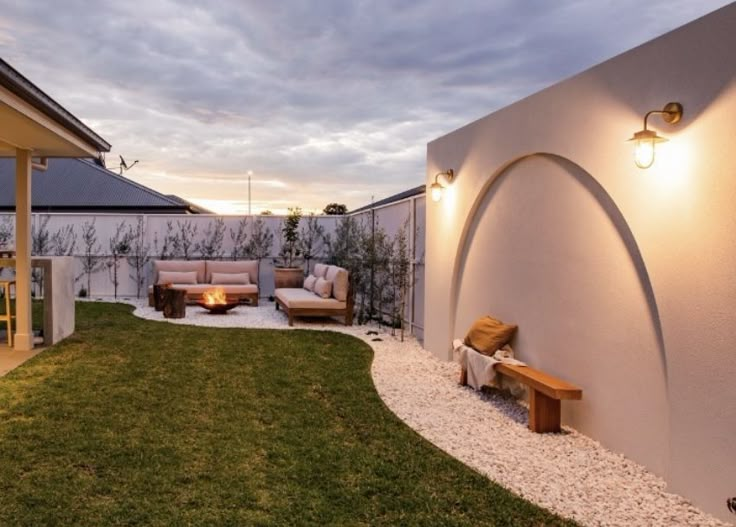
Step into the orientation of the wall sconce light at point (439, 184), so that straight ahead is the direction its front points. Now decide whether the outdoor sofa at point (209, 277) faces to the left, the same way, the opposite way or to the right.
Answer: to the left

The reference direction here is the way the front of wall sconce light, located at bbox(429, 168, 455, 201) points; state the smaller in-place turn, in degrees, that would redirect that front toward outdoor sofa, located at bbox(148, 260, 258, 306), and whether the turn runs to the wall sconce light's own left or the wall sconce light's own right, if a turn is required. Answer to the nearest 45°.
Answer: approximately 90° to the wall sconce light's own right

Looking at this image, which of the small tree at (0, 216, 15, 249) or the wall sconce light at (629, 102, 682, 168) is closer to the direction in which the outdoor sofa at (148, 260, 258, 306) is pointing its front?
the wall sconce light

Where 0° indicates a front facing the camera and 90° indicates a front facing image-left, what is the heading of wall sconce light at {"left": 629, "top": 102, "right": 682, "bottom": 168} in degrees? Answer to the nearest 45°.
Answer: approximately 45°

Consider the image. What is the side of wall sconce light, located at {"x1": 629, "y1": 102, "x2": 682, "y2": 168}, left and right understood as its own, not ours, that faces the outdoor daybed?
right

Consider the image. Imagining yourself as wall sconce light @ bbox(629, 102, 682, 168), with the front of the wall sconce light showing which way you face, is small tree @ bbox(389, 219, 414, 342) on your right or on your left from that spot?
on your right

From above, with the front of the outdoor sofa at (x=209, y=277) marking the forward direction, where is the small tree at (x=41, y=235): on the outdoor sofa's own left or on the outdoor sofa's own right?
on the outdoor sofa's own right

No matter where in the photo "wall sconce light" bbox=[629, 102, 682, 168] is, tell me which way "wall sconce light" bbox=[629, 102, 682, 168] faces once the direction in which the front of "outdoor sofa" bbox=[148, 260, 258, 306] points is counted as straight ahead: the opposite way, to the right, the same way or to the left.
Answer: to the right

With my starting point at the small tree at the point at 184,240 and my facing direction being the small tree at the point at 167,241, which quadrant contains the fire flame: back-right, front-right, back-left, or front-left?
back-left

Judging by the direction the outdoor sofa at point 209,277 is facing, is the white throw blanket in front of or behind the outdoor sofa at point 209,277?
in front

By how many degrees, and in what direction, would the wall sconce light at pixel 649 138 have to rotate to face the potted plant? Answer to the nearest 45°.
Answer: approximately 90° to its right

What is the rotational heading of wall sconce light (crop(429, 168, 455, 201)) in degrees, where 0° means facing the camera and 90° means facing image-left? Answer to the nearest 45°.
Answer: approximately 45°
